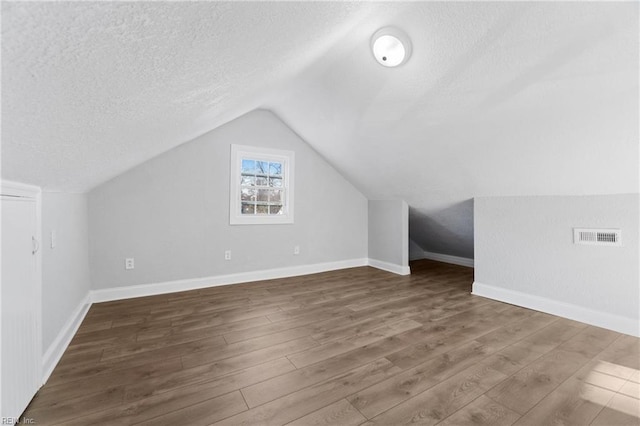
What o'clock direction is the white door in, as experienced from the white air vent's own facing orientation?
The white door is roughly at 1 o'clock from the white air vent.

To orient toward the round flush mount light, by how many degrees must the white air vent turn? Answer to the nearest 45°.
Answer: approximately 45° to its right

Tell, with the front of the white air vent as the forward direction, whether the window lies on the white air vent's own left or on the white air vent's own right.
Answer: on the white air vent's own right

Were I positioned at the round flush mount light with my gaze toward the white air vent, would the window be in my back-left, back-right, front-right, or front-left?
back-left

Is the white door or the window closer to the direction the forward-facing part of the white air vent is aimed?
the white door

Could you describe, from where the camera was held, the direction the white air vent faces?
facing the viewer
